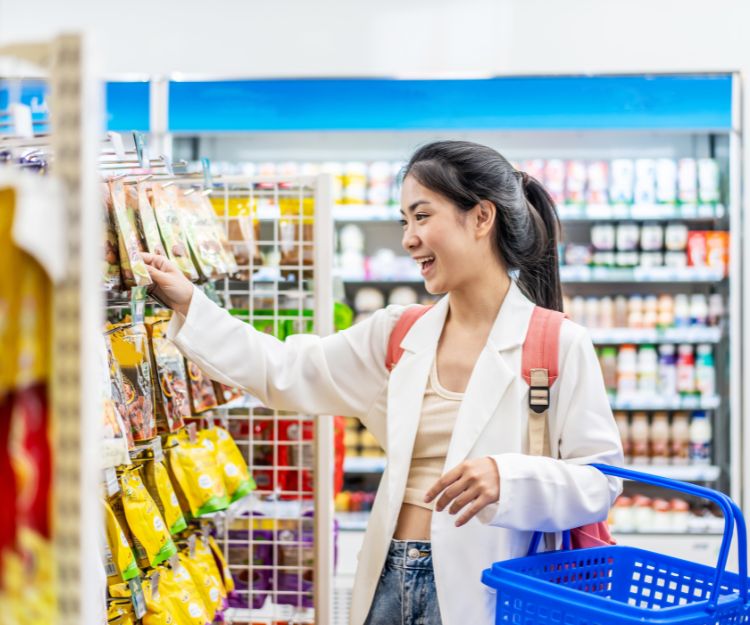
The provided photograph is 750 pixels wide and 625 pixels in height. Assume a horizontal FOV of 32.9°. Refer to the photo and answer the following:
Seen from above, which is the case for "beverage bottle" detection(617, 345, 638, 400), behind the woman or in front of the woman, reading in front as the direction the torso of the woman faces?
behind

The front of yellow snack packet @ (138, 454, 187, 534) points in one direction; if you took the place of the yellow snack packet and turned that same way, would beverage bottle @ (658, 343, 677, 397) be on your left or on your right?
on your left

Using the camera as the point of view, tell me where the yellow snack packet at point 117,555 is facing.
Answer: facing the viewer and to the right of the viewer

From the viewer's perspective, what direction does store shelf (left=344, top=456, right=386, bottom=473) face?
toward the camera

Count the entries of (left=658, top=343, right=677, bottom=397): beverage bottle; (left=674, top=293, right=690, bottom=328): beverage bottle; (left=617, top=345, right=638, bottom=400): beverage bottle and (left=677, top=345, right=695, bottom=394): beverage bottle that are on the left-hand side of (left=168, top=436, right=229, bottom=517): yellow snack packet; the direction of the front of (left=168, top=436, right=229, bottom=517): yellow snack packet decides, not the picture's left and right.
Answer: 4

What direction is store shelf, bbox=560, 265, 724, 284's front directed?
toward the camera

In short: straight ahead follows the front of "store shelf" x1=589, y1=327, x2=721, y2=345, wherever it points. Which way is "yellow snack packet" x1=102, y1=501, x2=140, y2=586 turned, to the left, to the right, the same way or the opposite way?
to the left
